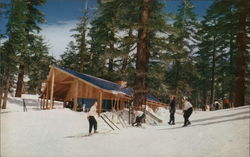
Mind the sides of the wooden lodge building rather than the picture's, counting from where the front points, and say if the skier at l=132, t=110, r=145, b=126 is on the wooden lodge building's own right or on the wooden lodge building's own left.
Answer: on the wooden lodge building's own left
